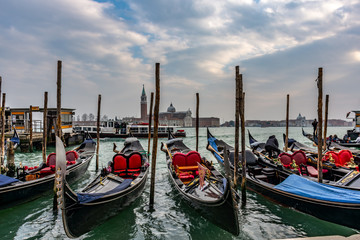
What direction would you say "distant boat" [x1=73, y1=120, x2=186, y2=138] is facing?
to the viewer's left

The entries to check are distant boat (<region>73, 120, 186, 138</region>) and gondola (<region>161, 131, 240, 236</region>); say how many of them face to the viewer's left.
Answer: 1

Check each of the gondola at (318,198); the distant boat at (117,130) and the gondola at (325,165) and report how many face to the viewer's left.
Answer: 1

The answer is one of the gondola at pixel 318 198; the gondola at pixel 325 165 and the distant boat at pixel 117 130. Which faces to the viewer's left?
the distant boat
